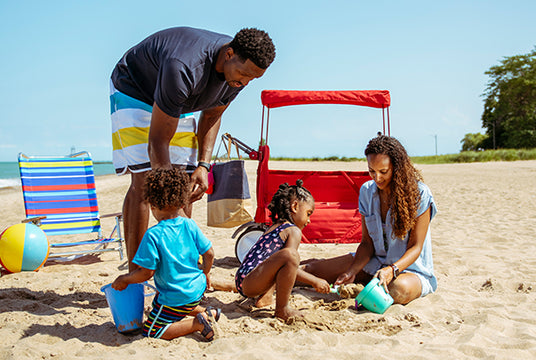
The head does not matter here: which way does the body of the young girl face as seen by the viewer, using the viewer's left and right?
facing to the right of the viewer

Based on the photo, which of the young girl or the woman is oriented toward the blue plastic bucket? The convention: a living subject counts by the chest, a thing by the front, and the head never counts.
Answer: the woman

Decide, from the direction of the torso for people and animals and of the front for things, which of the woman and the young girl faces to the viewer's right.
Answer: the young girl

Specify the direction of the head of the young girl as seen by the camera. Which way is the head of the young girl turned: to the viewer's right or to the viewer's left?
to the viewer's right

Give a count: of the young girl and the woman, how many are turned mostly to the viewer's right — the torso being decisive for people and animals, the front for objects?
1

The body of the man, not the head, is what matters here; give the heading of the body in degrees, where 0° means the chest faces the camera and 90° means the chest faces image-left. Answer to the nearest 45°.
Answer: approximately 315°

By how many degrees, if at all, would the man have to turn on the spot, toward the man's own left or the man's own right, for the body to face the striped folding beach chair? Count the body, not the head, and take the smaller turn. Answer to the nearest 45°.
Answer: approximately 180°

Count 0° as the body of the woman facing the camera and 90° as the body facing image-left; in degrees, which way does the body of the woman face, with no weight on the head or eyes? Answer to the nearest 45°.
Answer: approximately 45°

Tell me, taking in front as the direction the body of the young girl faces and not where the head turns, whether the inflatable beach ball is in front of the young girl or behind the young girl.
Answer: behind

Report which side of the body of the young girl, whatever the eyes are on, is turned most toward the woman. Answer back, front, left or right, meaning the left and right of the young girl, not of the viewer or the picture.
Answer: front
